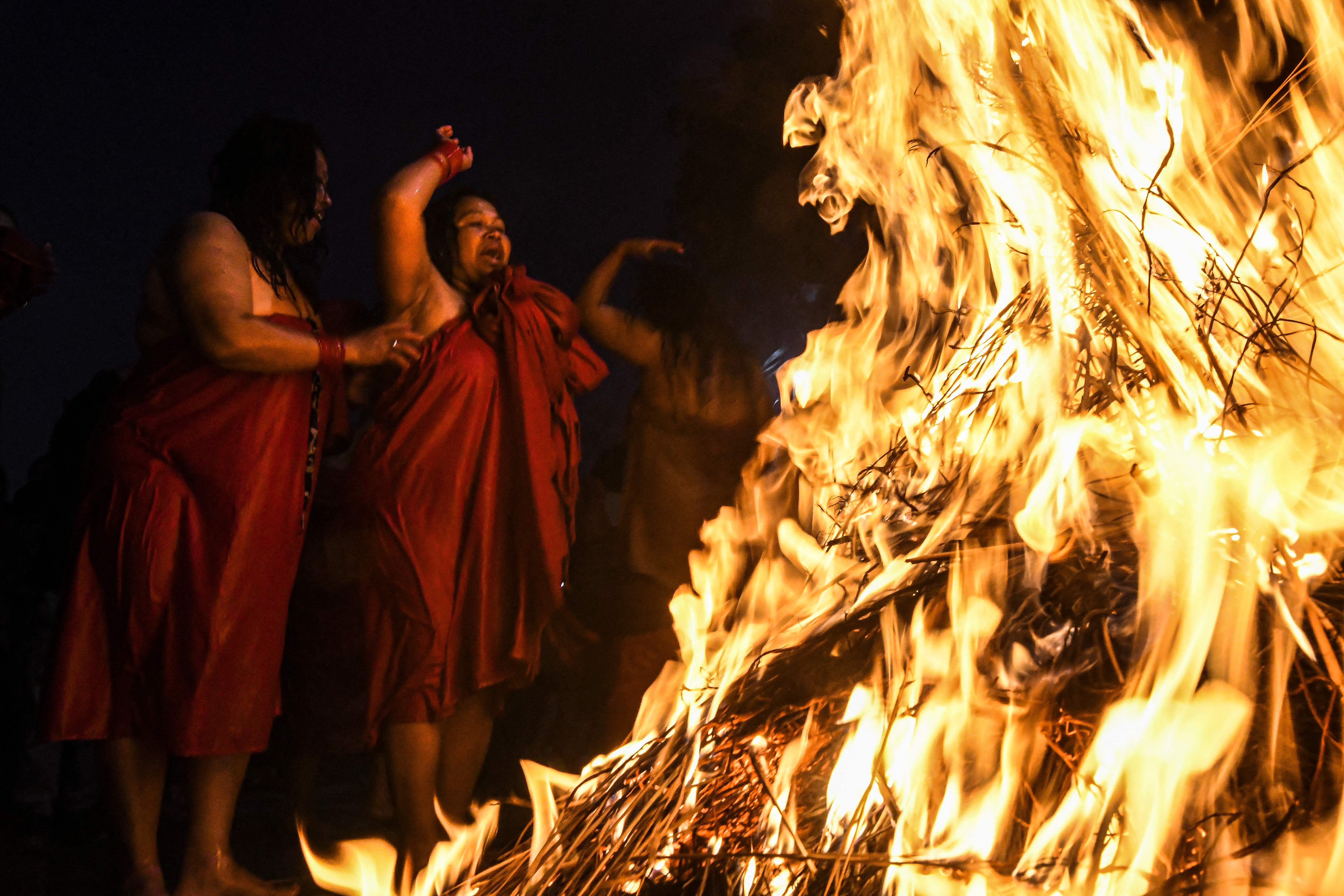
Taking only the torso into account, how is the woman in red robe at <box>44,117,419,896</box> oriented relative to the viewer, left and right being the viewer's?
facing to the right of the viewer

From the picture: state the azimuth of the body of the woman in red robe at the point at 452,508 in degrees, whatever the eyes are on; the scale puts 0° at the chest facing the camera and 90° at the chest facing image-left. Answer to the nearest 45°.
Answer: approximately 315°

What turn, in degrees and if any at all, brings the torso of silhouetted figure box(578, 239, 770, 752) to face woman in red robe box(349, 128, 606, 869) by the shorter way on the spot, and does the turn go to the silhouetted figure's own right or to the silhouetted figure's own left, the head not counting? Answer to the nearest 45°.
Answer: approximately 135° to the silhouetted figure's own left

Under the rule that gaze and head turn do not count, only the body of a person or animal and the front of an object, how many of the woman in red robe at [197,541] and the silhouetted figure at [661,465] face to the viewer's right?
1

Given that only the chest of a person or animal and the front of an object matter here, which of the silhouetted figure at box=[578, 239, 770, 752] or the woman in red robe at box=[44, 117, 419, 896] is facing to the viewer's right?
the woman in red robe

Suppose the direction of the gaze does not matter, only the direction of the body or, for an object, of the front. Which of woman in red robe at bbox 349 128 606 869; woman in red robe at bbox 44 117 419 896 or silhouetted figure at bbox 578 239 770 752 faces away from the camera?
the silhouetted figure

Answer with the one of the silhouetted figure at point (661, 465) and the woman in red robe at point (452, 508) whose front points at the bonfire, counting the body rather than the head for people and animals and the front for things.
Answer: the woman in red robe

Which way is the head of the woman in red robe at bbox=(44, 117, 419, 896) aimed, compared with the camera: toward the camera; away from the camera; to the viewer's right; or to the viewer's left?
to the viewer's right

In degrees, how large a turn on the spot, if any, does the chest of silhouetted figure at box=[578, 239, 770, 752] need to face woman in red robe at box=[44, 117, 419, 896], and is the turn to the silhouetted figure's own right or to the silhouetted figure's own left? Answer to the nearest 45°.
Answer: approximately 135° to the silhouetted figure's own left

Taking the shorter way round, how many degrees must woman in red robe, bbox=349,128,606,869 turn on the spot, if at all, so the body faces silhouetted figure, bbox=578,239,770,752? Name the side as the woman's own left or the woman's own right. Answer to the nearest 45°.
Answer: approximately 90° to the woman's own left

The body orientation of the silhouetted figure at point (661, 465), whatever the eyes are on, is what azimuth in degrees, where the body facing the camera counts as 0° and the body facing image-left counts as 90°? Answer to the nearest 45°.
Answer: approximately 180°

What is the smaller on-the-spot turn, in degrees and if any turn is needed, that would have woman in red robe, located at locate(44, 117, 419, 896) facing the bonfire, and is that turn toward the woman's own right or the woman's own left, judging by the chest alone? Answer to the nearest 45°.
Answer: approximately 45° to the woman's own right

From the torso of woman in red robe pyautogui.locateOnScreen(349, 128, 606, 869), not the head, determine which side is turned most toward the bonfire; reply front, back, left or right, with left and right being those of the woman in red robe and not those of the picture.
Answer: front

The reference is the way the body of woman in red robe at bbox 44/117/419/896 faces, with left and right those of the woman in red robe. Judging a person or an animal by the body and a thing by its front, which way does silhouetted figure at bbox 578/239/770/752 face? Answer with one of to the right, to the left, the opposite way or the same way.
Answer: to the left
